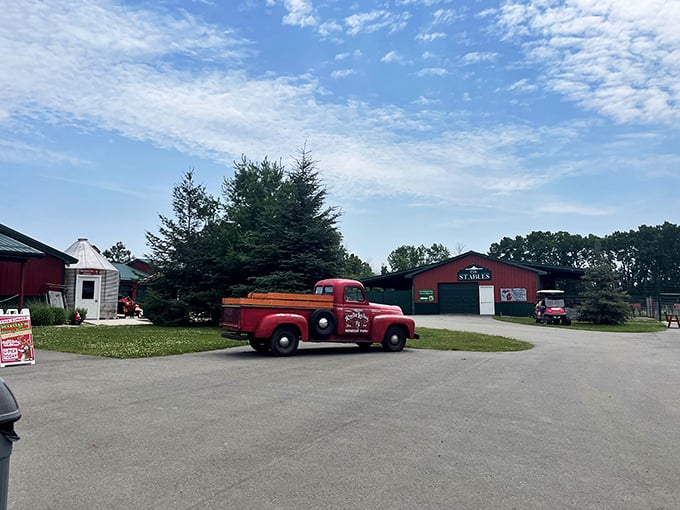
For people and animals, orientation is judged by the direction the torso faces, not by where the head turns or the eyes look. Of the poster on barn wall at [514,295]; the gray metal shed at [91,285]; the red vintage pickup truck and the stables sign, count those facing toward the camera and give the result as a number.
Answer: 3

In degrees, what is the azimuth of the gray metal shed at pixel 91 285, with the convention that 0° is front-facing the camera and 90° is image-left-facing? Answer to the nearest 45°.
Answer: approximately 0°

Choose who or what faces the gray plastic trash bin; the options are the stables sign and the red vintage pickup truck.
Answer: the stables sign

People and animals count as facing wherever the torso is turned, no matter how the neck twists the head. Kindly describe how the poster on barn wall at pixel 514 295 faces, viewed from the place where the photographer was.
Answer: facing the viewer

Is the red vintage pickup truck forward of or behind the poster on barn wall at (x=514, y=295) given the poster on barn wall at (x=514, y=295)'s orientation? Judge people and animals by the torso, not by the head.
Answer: forward

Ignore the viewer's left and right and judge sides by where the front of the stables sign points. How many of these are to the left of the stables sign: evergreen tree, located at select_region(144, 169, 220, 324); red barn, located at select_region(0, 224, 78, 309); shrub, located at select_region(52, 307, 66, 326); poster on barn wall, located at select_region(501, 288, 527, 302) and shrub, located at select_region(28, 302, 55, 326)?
1

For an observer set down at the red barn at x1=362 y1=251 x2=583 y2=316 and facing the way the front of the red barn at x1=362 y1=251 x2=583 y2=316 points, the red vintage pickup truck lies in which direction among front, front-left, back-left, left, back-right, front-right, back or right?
front

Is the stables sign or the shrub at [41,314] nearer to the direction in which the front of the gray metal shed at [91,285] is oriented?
the shrub

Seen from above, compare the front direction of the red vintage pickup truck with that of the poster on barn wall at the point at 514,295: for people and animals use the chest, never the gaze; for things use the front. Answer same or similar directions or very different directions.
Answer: very different directions

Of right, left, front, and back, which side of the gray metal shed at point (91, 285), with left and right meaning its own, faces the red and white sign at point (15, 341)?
front

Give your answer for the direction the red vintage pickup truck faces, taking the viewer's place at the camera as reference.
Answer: facing away from the viewer and to the right of the viewer

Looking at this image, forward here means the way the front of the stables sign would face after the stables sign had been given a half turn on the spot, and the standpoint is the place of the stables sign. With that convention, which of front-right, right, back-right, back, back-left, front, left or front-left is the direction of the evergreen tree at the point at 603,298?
back-right

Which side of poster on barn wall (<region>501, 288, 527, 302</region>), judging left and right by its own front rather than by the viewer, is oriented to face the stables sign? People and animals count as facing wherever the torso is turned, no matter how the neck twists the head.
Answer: right

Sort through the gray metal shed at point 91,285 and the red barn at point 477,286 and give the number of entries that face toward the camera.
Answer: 2

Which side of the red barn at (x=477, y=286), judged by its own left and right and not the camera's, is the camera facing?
front

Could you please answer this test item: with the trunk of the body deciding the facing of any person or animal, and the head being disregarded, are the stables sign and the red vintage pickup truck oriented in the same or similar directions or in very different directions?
very different directions

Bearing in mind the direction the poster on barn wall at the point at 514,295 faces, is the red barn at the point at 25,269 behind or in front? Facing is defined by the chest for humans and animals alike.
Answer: in front
